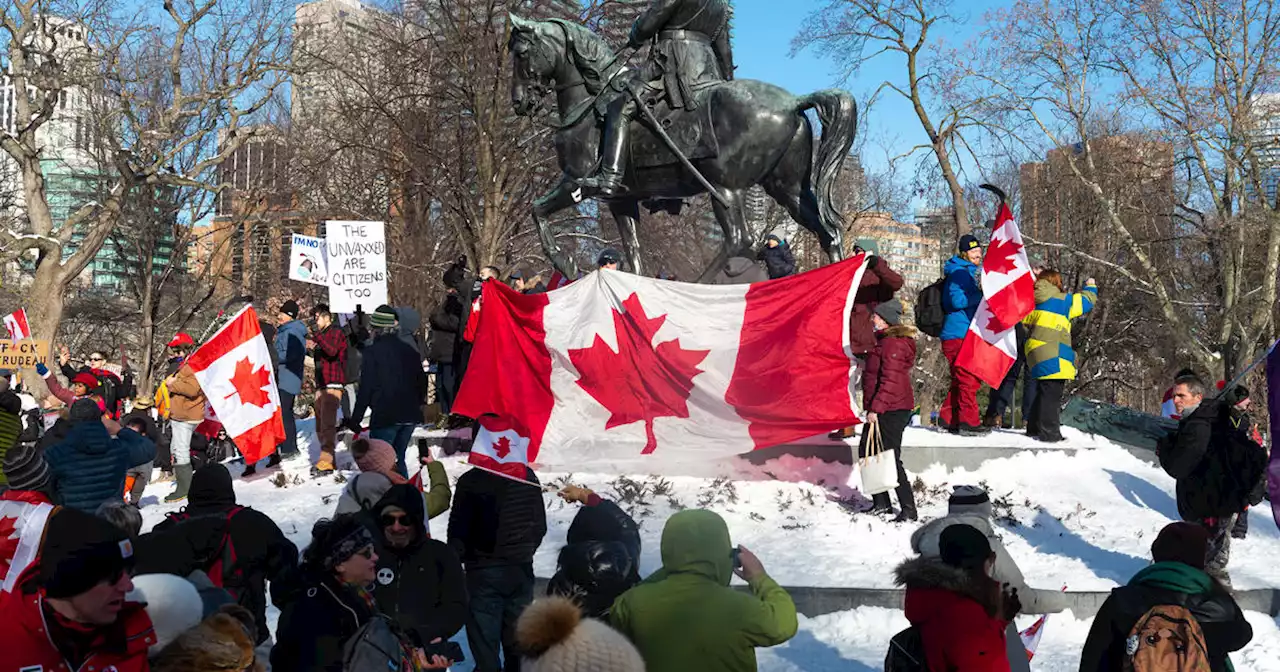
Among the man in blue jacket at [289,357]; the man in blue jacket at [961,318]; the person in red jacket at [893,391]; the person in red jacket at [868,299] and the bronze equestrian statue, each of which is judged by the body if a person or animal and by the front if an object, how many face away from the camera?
0

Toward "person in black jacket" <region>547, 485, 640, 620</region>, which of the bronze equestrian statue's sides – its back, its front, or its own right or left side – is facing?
left

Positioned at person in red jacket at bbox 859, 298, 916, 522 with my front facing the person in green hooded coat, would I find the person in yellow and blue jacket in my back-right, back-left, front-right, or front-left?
back-left

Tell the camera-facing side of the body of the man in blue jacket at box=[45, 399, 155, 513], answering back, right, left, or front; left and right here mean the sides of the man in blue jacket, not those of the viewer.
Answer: back

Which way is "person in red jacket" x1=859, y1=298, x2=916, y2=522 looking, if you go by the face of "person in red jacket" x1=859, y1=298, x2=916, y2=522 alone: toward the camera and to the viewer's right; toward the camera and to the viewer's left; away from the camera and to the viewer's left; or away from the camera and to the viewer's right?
toward the camera and to the viewer's left

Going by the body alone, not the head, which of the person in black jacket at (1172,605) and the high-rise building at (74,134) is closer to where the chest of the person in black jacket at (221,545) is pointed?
the high-rise building

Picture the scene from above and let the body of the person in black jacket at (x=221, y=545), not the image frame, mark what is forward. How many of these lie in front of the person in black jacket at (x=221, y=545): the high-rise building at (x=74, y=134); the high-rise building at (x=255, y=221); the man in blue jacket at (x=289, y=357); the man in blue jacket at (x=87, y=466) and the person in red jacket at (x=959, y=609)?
4

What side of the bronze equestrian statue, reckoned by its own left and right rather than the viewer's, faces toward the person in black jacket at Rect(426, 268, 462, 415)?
front

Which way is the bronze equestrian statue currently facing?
to the viewer's left

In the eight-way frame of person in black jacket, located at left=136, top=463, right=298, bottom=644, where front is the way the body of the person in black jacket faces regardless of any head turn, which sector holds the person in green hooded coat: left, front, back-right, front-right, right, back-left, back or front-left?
back-right

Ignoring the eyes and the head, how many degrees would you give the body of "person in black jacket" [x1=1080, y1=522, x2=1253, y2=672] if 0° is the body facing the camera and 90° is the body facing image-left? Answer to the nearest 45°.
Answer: approximately 180°

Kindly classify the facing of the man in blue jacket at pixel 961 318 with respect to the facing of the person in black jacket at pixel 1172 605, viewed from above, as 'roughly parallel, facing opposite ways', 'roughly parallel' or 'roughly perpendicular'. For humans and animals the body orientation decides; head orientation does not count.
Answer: roughly perpendicular

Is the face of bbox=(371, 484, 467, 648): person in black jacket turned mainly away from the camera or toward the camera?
toward the camera

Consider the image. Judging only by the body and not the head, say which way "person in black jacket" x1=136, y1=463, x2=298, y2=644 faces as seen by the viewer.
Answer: away from the camera

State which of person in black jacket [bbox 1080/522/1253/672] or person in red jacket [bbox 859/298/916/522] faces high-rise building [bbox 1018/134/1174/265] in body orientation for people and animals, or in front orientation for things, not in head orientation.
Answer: the person in black jacket

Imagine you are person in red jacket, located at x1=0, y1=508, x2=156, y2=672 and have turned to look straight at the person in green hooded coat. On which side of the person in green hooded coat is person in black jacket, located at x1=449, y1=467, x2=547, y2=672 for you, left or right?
left
